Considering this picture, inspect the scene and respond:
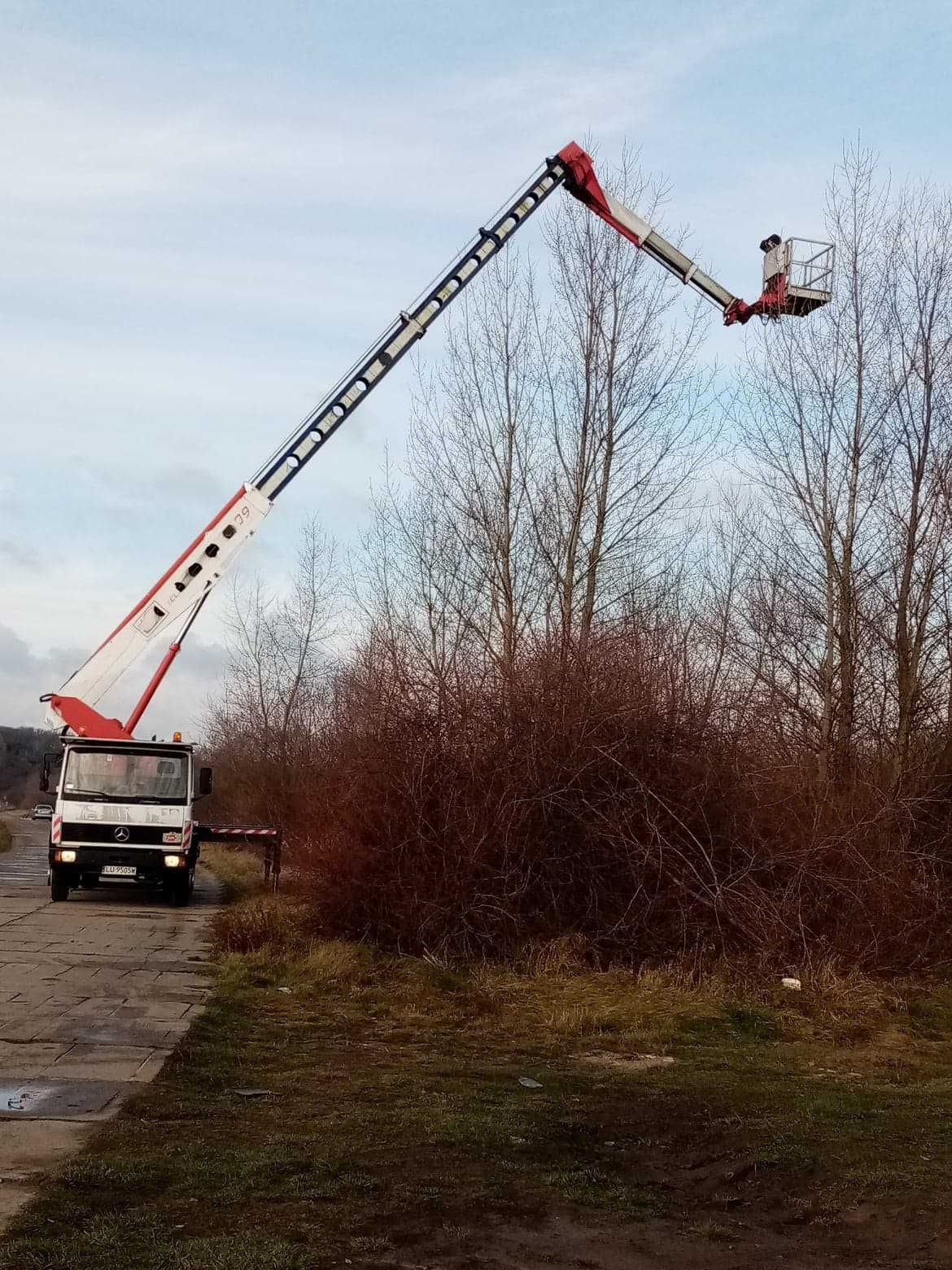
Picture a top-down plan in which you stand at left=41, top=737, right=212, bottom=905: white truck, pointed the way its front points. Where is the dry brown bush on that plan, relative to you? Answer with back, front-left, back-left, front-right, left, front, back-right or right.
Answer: front-left

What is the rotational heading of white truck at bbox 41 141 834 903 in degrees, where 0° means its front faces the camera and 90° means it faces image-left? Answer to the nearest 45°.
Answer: approximately 0°
